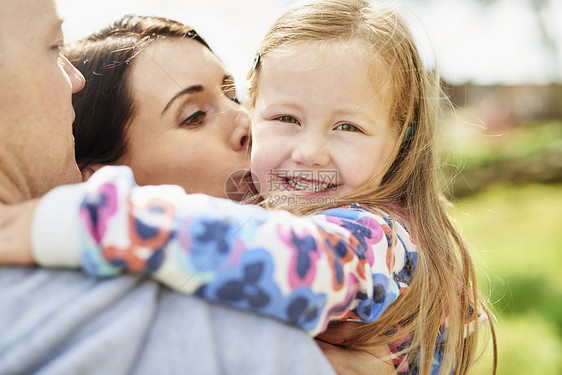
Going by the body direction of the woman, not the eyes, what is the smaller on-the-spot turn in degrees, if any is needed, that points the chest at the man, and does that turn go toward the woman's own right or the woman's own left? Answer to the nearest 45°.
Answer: approximately 45° to the woman's own right

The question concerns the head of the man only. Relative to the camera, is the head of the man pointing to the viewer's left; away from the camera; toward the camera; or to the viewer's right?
to the viewer's right

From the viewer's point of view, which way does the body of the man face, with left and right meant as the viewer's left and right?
facing away from the viewer and to the right of the viewer
